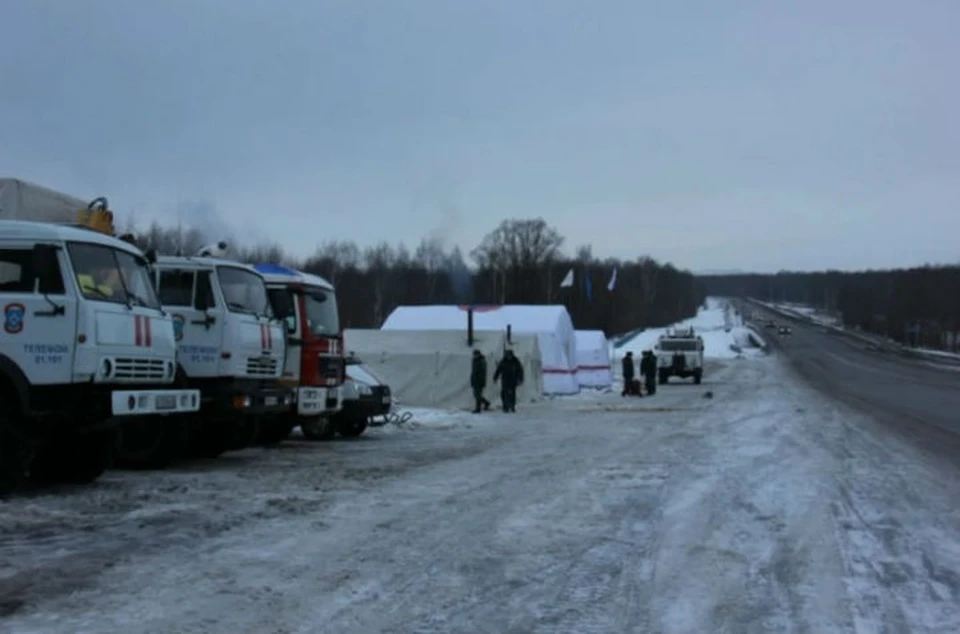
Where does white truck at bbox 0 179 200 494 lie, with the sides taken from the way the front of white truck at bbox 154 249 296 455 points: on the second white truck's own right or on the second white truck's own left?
on the second white truck's own right

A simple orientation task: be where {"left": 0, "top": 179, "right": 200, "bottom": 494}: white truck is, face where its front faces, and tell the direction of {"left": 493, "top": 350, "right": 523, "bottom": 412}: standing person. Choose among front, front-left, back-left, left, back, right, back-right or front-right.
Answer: left

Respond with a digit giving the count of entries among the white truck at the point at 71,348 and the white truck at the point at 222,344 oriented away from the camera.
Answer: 0

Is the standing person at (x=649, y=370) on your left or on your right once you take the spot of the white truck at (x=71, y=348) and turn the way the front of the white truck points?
on your left

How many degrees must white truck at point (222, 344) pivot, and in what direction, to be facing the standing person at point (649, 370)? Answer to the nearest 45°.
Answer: approximately 90° to its left

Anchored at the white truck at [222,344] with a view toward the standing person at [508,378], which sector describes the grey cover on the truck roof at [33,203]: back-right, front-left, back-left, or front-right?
back-left

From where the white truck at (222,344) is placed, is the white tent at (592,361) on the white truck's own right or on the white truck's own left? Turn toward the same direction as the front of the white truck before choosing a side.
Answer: on the white truck's own left

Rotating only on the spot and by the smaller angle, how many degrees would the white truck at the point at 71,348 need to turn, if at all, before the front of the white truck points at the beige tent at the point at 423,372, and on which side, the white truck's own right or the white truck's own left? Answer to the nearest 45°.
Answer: approximately 90° to the white truck's own left

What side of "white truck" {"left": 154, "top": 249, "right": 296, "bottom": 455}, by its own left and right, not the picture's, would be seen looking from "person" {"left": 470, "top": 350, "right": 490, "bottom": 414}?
left

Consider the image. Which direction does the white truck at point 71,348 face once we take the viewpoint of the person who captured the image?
facing the viewer and to the right of the viewer

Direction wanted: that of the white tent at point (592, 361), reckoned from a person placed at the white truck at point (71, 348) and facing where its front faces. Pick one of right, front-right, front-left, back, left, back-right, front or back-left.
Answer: left

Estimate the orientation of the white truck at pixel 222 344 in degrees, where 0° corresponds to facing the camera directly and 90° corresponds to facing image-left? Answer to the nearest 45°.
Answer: approximately 315°

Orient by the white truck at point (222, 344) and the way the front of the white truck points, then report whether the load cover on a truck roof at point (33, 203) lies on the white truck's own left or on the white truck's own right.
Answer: on the white truck's own right

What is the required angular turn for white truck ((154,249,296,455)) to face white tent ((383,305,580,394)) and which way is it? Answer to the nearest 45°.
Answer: approximately 90° to its left

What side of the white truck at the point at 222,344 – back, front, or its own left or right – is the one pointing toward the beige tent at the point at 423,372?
left
